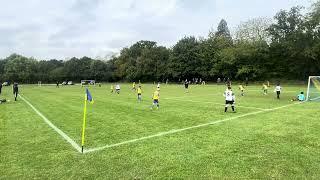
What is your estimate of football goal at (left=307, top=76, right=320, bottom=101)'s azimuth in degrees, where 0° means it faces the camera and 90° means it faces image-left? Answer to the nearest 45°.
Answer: approximately 90°
